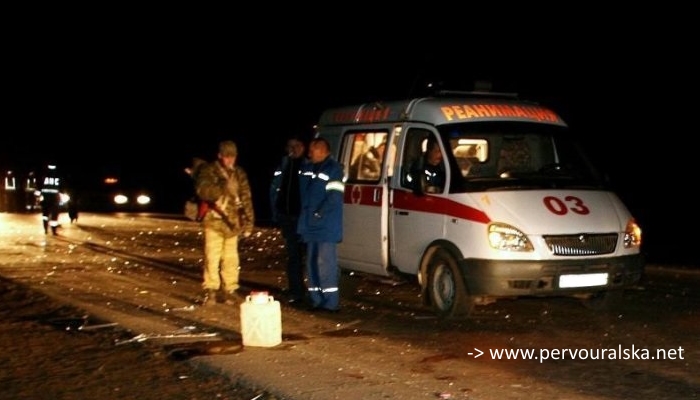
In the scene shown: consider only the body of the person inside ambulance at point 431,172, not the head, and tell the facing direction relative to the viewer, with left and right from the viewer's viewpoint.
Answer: facing the viewer and to the right of the viewer

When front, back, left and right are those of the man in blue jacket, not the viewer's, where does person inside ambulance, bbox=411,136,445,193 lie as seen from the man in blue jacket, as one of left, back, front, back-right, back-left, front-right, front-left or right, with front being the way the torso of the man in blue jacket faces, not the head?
back-left

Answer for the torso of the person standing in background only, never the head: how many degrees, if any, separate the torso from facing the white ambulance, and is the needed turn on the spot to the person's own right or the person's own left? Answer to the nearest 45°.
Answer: approximately 180°

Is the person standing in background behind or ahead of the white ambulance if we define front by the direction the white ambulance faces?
behind

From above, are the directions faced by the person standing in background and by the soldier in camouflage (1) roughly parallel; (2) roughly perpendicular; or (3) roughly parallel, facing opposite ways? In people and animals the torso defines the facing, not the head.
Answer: roughly parallel, facing opposite ways

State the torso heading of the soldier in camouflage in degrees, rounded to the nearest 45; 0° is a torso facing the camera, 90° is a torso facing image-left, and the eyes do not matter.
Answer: approximately 0°

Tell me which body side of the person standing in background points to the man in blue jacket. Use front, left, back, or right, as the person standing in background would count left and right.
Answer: back

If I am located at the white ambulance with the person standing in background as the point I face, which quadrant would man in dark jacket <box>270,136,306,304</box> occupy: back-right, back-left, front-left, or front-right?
front-left

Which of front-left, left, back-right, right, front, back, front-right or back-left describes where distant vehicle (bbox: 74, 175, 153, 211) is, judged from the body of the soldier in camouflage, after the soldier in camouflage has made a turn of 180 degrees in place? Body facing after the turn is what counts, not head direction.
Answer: front

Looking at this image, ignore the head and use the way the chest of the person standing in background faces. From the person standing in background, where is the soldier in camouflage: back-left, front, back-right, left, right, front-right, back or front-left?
back

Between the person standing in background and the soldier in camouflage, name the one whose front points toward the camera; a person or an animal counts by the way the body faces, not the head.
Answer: the soldier in camouflage

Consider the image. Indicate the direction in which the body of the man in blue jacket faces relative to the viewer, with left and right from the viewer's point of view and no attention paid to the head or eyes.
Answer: facing the viewer and to the left of the viewer

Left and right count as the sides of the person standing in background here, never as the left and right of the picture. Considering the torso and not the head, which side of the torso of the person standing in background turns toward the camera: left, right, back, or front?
back

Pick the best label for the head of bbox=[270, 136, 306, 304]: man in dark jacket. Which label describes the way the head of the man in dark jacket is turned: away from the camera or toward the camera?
toward the camera
